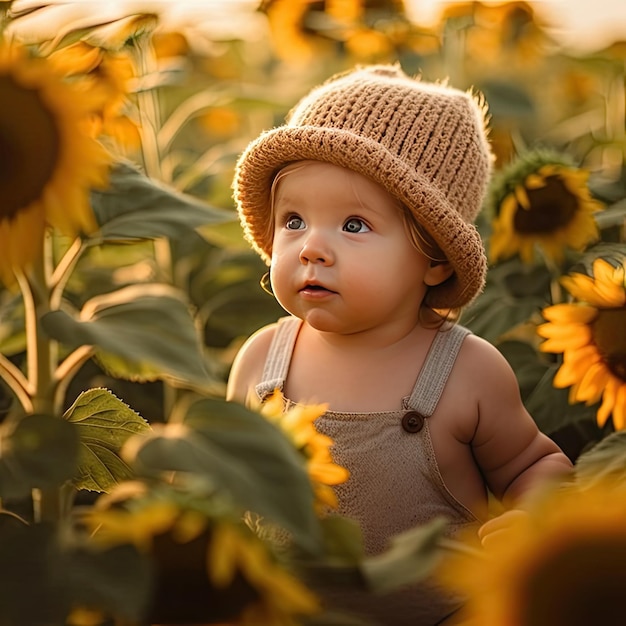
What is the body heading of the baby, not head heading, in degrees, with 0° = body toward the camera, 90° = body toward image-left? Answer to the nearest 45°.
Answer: approximately 45°

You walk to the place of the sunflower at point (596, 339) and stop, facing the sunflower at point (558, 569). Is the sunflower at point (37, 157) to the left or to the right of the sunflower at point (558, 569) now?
right

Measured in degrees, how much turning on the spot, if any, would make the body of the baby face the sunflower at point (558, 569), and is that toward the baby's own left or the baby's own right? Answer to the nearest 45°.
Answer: approximately 45° to the baby's own left

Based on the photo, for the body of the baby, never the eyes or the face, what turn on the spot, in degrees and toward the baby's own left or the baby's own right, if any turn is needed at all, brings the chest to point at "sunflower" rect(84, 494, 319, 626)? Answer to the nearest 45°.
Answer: approximately 45° to the baby's own left
